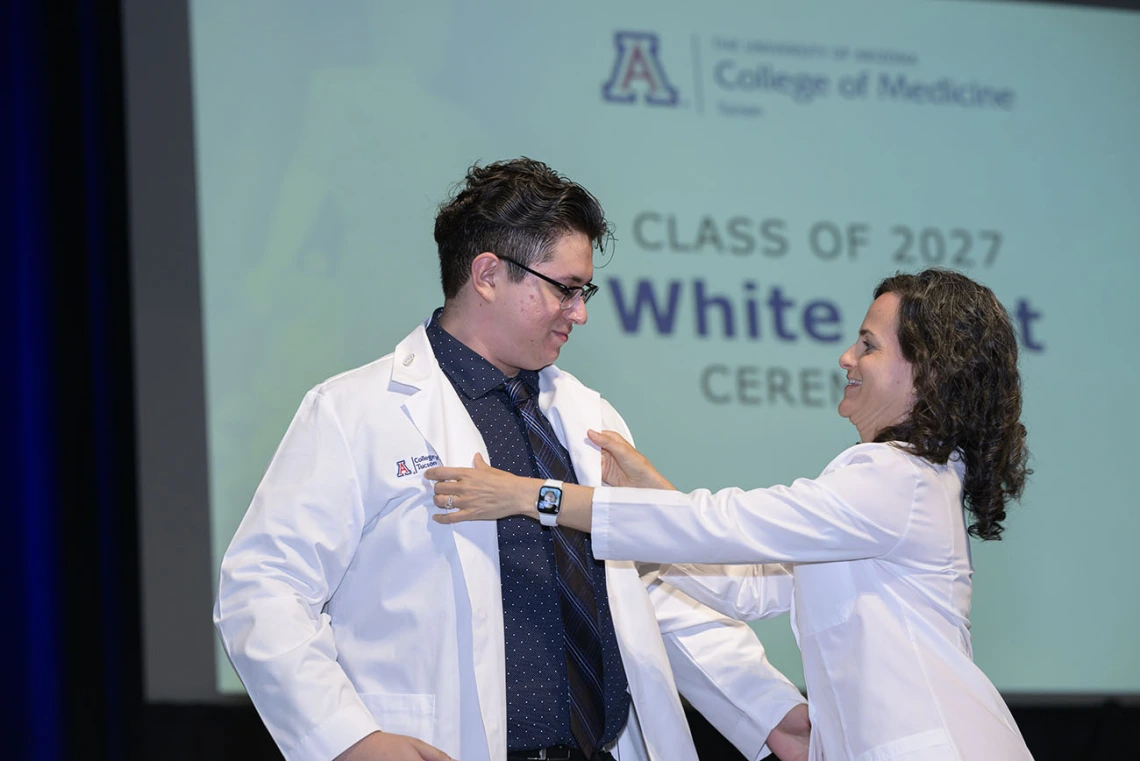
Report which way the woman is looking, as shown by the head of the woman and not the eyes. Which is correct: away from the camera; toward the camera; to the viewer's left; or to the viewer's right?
to the viewer's left

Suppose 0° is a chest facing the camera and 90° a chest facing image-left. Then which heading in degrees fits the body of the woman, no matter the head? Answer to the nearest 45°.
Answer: approximately 90°

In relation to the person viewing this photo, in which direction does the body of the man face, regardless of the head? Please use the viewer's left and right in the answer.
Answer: facing the viewer and to the right of the viewer
